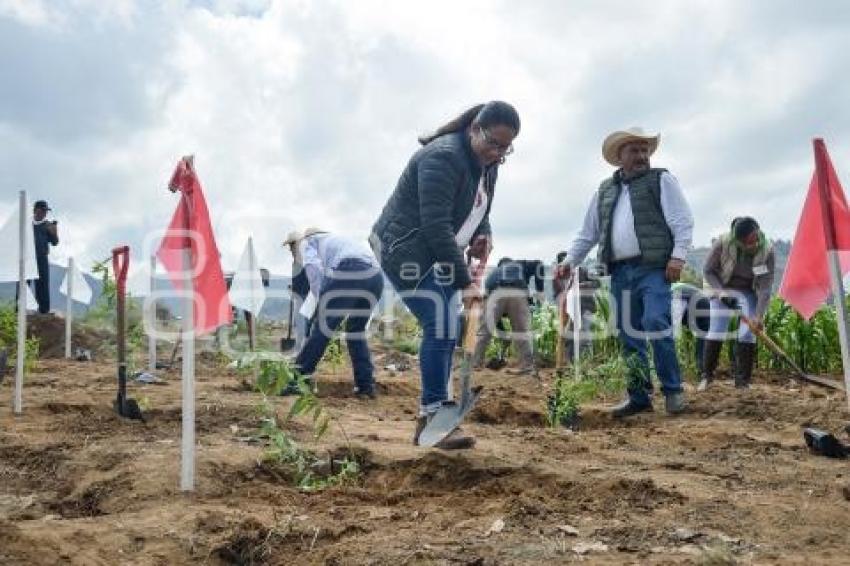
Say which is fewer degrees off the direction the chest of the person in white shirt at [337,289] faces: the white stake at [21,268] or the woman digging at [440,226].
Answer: the white stake

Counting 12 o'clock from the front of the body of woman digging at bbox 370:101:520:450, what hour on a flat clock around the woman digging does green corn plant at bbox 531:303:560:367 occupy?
The green corn plant is roughly at 8 o'clock from the woman digging.

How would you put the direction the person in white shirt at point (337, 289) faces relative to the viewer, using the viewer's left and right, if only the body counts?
facing away from the viewer and to the left of the viewer

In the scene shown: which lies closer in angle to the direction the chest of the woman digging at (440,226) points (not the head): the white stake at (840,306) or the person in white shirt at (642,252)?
the white stake

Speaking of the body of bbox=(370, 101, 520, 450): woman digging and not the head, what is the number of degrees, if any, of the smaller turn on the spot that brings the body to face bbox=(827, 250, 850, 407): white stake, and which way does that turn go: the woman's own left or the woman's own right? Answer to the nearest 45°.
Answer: approximately 45° to the woman's own left

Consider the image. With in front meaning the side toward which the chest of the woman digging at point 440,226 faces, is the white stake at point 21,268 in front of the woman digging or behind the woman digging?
behind

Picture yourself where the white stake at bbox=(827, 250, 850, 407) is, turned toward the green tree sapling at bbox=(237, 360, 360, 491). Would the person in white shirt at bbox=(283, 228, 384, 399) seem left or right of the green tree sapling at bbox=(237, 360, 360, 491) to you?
right

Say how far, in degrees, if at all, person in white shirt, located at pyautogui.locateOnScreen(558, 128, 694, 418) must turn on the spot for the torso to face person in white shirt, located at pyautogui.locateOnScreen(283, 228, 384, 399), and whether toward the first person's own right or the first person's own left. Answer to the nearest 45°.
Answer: approximately 45° to the first person's own right

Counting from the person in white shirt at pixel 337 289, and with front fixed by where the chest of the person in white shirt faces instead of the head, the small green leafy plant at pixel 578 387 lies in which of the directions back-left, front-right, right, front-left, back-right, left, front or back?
back

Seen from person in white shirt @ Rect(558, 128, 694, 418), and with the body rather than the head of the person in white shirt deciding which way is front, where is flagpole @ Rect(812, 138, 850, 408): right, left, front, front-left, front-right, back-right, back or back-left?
left

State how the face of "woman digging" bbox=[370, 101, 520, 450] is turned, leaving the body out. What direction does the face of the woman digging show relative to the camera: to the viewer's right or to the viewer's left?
to the viewer's right

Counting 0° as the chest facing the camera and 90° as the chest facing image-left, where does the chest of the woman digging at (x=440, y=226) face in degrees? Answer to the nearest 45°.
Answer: approximately 315°

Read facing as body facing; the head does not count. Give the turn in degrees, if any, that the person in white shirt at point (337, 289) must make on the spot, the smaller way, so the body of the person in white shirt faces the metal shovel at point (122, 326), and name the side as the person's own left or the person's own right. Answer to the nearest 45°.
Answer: approximately 90° to the person's own left

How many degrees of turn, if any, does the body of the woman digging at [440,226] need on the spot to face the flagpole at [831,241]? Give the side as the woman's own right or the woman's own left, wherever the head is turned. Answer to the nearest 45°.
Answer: approximately 45° to the woman's own left
